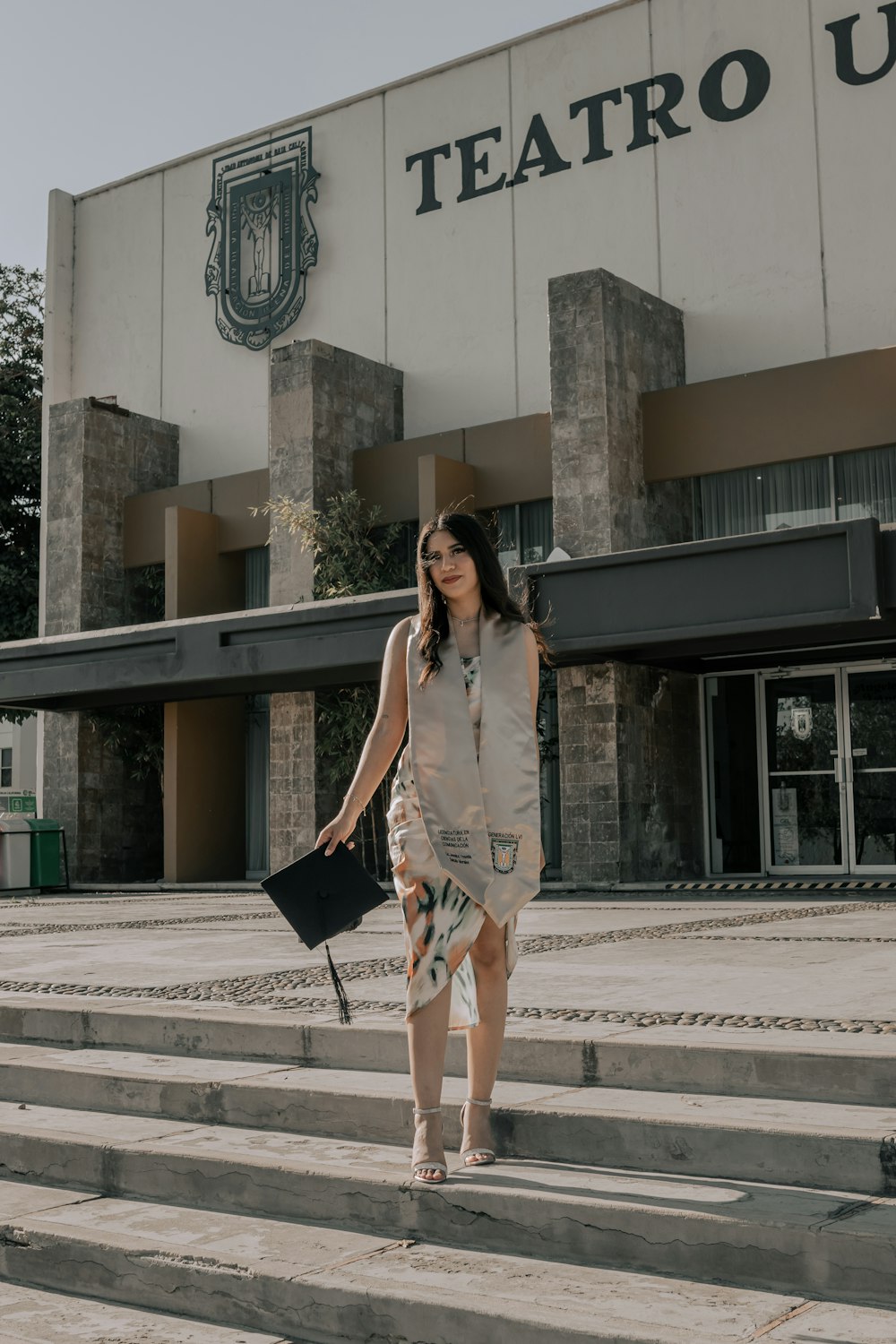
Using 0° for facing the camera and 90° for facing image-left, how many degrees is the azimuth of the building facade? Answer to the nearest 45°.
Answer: approximately 45°

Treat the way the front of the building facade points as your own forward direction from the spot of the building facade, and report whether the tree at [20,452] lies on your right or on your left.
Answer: on your right

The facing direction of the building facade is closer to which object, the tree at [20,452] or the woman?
the woman

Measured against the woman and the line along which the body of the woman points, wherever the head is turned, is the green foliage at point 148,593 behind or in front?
behind

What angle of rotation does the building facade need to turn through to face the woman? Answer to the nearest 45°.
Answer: approximately 45° to its left

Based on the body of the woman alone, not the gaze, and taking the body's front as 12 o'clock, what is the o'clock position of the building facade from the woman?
The building facade is roughly at 6 o'clock from the woman.

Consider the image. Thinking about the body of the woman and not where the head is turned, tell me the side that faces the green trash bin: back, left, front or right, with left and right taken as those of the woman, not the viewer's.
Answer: back

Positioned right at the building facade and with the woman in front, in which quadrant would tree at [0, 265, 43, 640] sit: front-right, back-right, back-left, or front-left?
back-right

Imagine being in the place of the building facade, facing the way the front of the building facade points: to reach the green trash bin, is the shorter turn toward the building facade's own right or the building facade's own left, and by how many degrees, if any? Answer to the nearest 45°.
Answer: approximately 45° to the building facade's own right
